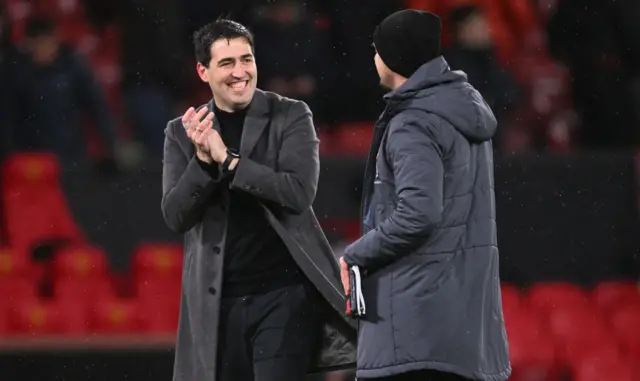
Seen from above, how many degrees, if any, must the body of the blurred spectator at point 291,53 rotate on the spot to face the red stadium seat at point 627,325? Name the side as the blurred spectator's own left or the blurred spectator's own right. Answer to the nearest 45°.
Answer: approximately 45° to the blurred spectator's own left

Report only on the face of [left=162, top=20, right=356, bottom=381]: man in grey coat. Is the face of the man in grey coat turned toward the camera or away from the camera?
toward the camera

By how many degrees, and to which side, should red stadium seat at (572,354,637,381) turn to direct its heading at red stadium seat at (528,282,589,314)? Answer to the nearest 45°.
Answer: approximately 135° to its right

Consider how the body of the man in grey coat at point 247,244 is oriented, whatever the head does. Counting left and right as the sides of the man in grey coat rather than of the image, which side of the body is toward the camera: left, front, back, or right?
front

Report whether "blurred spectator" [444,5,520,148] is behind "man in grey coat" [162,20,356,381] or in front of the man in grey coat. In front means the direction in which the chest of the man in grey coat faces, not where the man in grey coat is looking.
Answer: behind

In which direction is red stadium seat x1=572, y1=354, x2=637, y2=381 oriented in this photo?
toward the camera

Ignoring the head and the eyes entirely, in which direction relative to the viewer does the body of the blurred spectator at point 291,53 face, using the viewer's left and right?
facing the viewer

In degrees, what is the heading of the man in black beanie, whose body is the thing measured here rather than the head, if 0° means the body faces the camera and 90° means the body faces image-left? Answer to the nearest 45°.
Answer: approximately 135°

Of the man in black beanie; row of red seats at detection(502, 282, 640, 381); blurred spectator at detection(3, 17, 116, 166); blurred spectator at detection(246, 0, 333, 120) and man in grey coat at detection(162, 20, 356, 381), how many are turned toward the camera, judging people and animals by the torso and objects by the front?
4

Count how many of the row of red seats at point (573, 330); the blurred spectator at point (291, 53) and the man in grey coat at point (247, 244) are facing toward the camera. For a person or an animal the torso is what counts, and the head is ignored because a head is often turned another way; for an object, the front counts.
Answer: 3

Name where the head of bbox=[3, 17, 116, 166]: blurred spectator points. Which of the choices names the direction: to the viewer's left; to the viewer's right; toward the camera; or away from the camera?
toward the camera

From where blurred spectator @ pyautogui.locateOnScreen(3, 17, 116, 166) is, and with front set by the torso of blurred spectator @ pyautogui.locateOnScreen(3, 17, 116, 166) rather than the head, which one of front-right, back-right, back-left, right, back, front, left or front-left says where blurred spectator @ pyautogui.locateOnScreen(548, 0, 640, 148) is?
left

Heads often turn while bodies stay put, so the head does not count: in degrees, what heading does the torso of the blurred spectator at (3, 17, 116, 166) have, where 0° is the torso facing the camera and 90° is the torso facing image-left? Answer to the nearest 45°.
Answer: approximately 0°

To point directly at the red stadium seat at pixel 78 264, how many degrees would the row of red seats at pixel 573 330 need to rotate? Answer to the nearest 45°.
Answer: approximately 90° to its right

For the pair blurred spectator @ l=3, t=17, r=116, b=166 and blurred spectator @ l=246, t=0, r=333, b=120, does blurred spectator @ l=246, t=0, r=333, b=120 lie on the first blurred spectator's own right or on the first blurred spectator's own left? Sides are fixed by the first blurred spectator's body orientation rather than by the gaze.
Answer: on the first blurred spectator's own left

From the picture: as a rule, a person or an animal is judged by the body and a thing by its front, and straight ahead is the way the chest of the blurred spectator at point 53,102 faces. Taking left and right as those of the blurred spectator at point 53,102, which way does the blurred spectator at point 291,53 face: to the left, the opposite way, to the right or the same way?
the same way

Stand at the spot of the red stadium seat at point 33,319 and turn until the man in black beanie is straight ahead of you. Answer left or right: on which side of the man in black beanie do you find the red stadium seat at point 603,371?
left
